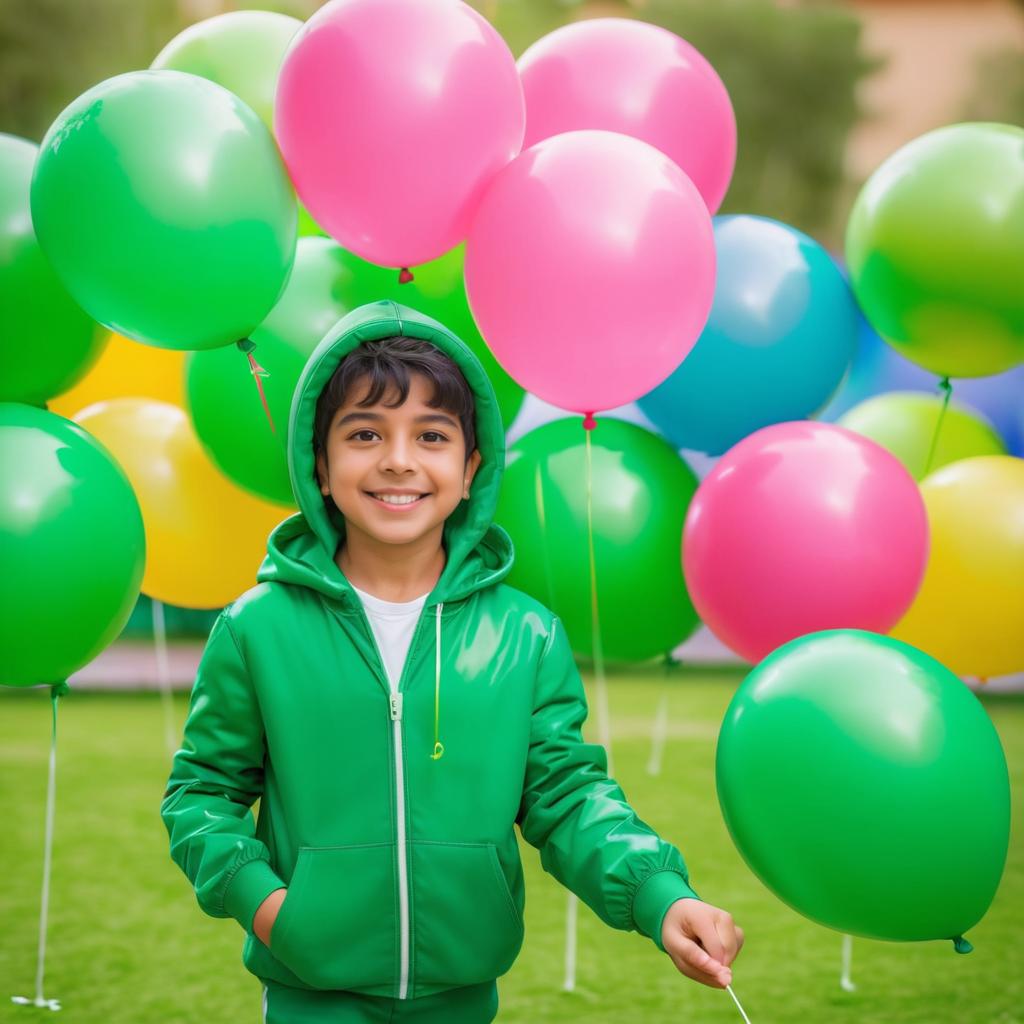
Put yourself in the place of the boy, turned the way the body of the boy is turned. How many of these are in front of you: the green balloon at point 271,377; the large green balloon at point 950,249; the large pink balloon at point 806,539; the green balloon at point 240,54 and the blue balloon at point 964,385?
0

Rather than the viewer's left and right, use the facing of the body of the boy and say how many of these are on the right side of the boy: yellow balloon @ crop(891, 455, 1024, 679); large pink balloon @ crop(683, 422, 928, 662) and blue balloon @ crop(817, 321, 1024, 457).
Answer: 0

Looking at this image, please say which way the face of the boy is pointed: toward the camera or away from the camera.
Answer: toward the camera

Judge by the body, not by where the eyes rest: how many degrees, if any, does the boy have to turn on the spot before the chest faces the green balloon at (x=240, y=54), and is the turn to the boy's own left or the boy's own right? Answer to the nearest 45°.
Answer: approximately 180°

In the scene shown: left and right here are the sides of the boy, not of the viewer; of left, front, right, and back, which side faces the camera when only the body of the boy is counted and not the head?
front

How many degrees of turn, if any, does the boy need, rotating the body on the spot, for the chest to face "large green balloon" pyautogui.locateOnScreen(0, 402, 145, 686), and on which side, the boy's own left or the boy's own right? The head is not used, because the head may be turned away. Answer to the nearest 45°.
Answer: approximately 135° to the boy's own right

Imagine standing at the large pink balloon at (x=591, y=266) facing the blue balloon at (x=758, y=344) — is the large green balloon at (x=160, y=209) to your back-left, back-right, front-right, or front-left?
back-left

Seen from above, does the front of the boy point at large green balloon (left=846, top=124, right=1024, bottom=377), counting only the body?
no

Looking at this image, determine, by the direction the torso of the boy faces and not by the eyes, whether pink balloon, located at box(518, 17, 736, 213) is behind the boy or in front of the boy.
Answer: behind

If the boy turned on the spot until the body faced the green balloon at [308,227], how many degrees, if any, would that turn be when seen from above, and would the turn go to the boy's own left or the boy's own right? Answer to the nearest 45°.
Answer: approximately 180°

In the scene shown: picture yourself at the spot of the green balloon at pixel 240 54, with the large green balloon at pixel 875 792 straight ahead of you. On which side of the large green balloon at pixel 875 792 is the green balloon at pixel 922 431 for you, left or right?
left
